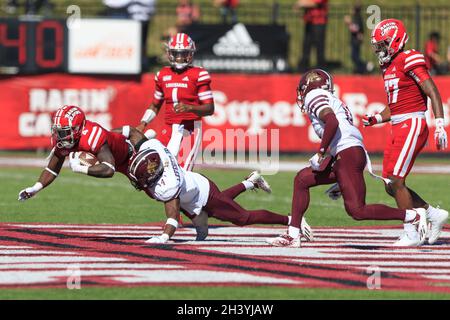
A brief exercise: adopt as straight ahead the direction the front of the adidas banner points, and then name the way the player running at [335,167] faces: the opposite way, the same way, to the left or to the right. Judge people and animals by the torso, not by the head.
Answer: to the right

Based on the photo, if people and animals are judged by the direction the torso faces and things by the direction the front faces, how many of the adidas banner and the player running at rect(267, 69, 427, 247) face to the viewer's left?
1

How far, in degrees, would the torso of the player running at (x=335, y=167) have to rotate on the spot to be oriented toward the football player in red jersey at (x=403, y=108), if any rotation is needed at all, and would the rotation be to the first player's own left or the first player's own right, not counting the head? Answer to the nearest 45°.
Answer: approximately 135° to the first player's own right

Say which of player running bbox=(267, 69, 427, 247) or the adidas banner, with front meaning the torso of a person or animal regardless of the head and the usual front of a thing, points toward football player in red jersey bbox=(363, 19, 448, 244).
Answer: the adidas banner

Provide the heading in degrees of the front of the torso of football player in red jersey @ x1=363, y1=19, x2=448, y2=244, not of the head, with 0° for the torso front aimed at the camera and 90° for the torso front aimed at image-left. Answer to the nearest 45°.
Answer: approximately 45°

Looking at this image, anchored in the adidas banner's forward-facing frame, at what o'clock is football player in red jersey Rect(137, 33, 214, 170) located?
The football player in red jersey is roughly at 12 o'clock from the adidas banner.

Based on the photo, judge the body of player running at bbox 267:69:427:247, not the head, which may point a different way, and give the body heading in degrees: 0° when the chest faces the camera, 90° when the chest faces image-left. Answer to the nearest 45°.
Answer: approximately 90°
